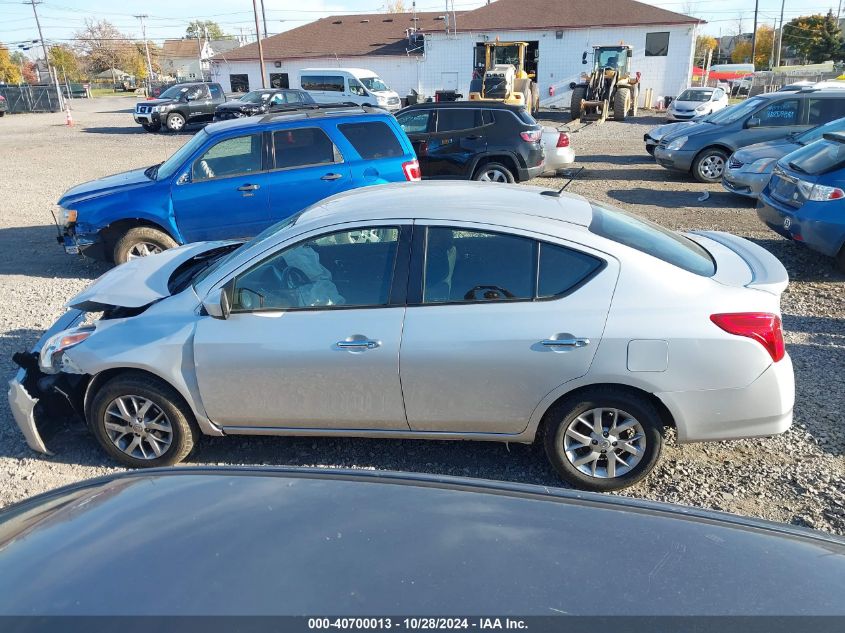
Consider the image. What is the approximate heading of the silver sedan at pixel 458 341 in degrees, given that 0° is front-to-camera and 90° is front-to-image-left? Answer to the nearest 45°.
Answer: approximately 90°

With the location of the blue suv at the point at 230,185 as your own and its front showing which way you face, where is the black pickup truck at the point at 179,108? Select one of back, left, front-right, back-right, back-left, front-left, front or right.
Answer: right

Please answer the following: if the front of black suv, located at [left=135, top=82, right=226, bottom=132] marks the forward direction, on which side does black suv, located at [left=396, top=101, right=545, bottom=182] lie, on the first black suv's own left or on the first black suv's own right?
on the first black suv's own left

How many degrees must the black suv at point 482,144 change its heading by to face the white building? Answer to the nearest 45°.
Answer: approximately 90° to its right

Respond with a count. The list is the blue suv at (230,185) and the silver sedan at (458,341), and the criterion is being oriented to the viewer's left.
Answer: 2

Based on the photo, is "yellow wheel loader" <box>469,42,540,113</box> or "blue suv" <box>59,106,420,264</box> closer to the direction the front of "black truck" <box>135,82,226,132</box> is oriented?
the blue suv

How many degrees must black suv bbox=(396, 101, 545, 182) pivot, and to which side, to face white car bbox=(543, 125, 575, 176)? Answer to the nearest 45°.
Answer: approximately 135° to its right

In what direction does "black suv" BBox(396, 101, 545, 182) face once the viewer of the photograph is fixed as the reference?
facing to the left of the viewer

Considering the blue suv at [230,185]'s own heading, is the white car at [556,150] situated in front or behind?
behind

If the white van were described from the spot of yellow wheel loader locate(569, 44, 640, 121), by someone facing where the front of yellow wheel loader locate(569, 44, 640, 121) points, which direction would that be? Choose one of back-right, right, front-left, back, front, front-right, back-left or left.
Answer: front-right

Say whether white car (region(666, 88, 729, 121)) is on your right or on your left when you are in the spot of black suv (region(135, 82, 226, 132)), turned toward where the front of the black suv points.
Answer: on your left

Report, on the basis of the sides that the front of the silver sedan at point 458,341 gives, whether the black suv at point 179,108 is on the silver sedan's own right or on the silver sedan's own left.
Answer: on the silver sedan's own right

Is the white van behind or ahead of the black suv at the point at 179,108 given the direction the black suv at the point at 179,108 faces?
behind

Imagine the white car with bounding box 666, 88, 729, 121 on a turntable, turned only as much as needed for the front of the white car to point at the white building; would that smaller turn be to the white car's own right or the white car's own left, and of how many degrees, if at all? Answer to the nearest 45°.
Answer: approximately 90° to the white car's own right
